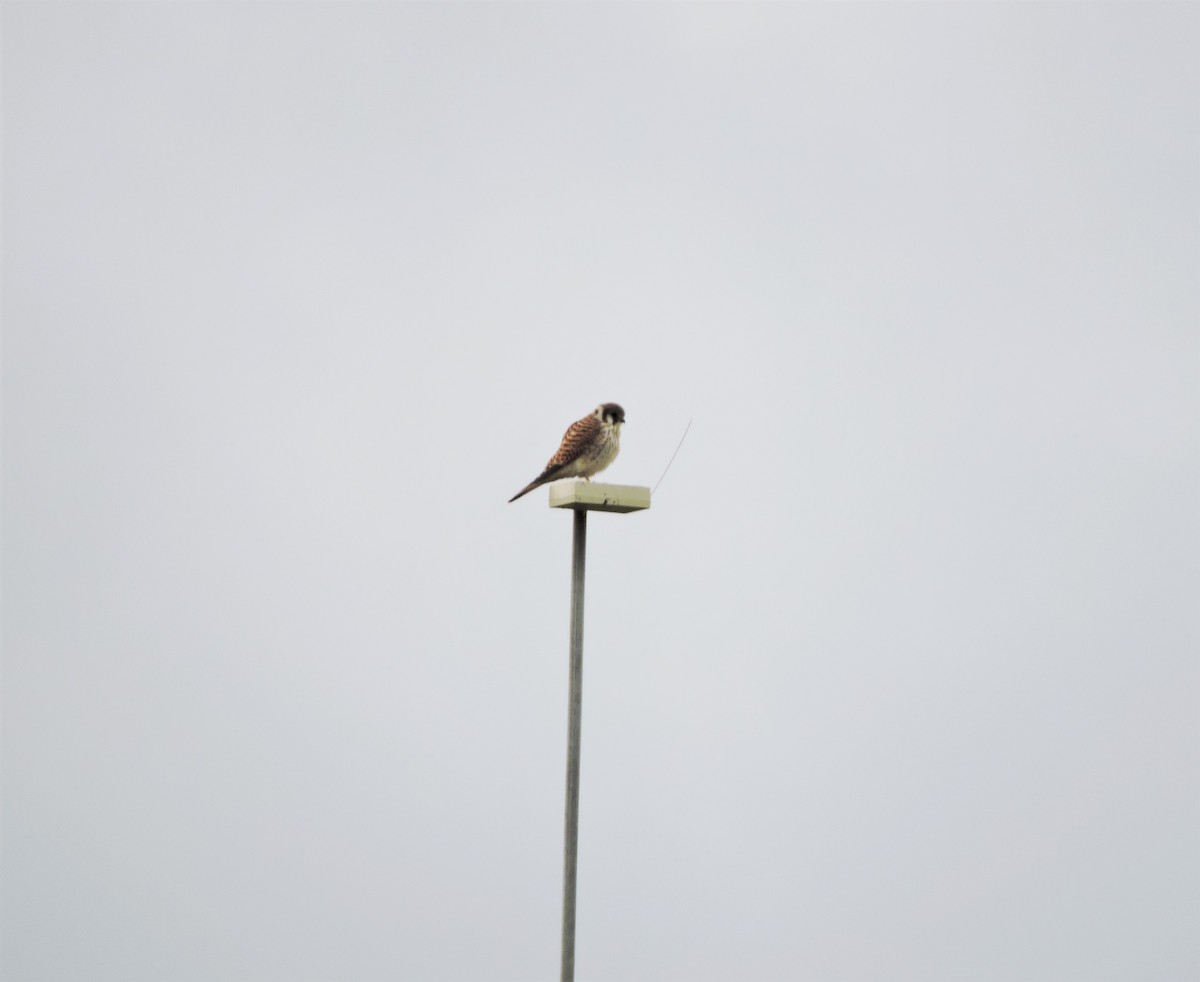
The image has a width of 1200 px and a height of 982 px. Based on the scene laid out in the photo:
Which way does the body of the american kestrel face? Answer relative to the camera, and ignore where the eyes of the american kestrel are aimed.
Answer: to the viewer's right
